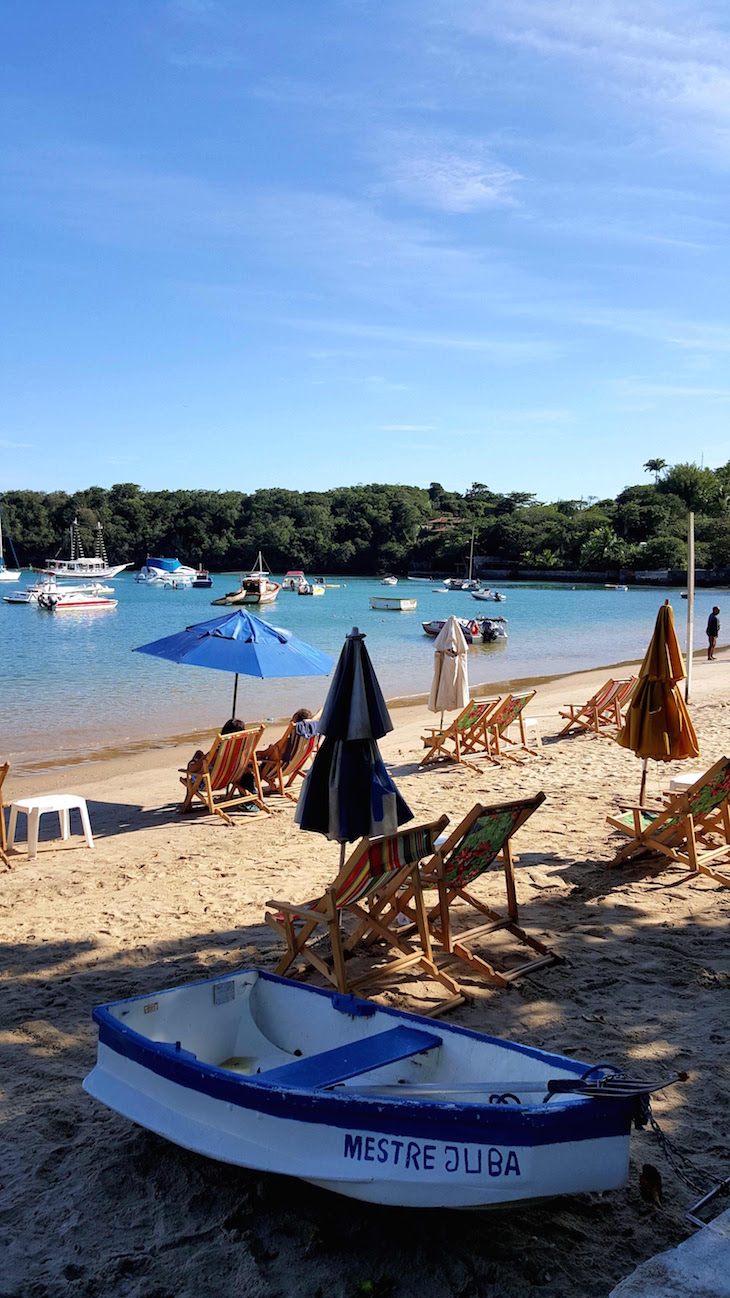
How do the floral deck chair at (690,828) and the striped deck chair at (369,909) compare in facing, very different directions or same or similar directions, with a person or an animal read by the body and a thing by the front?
same or similar directions

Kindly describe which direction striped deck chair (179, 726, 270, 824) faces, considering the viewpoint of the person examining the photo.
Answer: facing away from the viewer and to the left of the viewer

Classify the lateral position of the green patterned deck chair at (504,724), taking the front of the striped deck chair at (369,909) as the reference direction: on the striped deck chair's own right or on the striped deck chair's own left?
on the striped deck chair's own right

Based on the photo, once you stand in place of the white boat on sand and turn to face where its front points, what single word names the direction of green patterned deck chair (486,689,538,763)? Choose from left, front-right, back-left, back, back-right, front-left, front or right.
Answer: back-left

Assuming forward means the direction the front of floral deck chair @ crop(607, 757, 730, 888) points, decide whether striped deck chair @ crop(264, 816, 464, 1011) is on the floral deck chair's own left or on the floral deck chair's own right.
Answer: on the floral deck chair's own left

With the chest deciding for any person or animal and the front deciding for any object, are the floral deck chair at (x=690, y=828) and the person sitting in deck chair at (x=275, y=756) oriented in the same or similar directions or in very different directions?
same or similar directions

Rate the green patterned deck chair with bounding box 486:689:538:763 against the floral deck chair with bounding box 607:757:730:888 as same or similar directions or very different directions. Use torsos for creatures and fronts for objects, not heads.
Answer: same or similar directions
